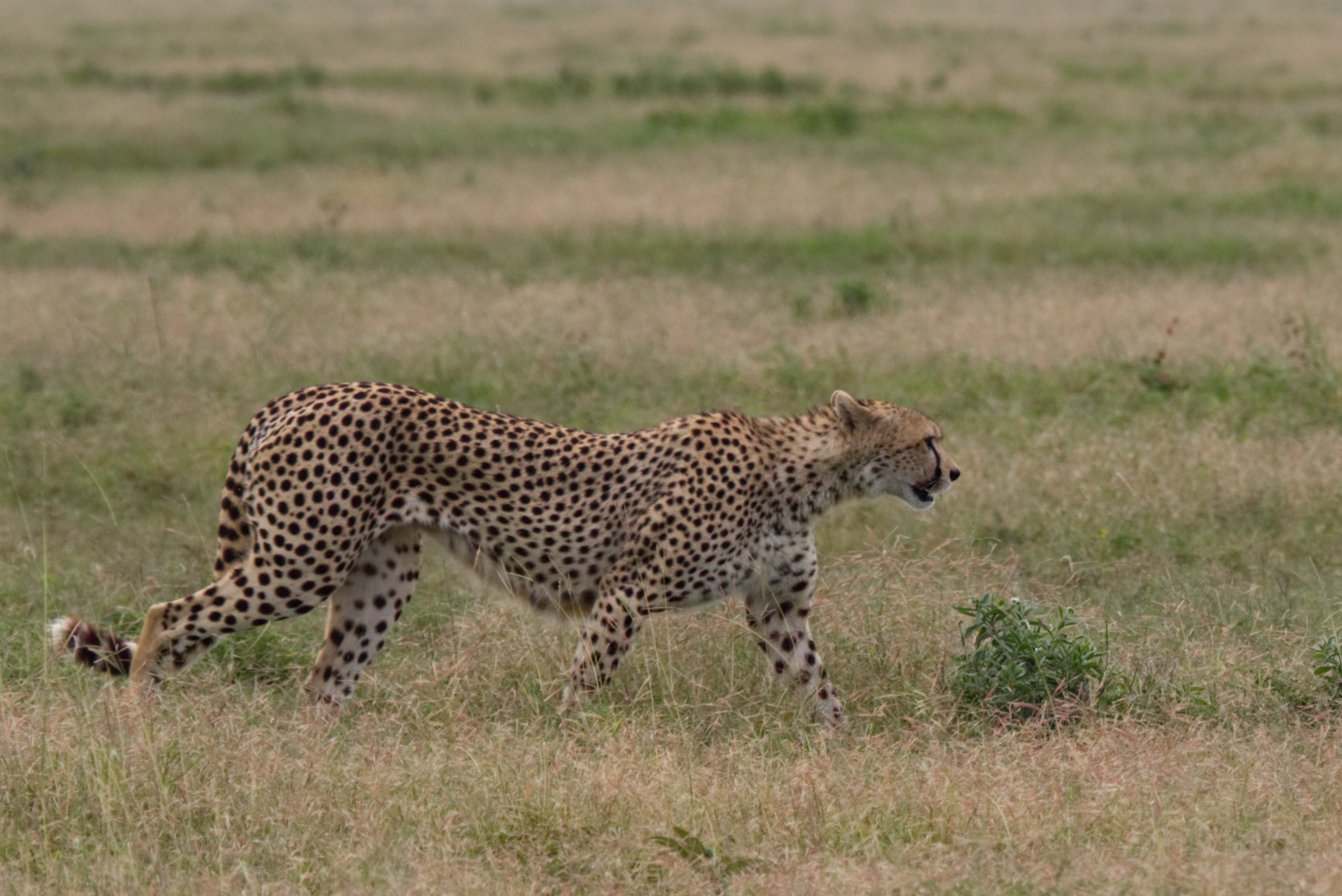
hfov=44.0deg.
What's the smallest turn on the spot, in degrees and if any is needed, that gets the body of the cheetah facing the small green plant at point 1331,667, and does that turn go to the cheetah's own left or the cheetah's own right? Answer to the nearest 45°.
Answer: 0° — it already faces it

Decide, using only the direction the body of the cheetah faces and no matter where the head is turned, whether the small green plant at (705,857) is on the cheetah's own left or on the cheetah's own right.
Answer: on the cheetah's own right

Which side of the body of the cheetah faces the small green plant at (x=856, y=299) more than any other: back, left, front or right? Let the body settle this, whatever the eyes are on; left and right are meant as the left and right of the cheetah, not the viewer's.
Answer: left

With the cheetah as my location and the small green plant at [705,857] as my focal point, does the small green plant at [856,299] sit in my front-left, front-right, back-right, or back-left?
back-left

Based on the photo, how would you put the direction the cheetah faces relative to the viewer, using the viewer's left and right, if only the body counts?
facing to the right of the viewer
